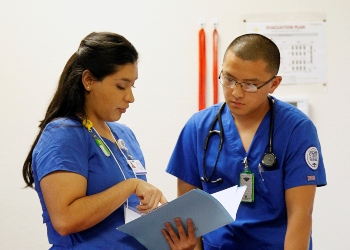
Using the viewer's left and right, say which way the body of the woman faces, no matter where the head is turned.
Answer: facing the viewer and to the right of the viewer

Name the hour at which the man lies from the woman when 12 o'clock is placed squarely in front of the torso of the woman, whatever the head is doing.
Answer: The man is roughly at 10 o'clock from the woman.

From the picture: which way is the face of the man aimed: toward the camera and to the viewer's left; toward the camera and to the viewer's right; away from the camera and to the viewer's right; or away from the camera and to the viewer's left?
toward the camera and to the viewer's left
